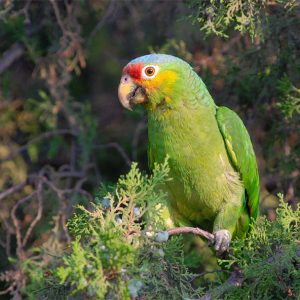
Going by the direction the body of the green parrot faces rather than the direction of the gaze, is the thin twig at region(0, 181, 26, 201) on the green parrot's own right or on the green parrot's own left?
on the green parrot's own right

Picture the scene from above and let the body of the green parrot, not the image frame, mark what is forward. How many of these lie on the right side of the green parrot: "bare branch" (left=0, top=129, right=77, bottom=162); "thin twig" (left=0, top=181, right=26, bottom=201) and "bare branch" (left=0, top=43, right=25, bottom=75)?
3

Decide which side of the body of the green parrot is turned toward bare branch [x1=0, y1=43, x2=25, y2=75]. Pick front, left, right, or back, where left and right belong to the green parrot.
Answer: right

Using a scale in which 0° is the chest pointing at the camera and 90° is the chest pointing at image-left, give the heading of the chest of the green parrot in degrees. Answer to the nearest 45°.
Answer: approximately 45°
